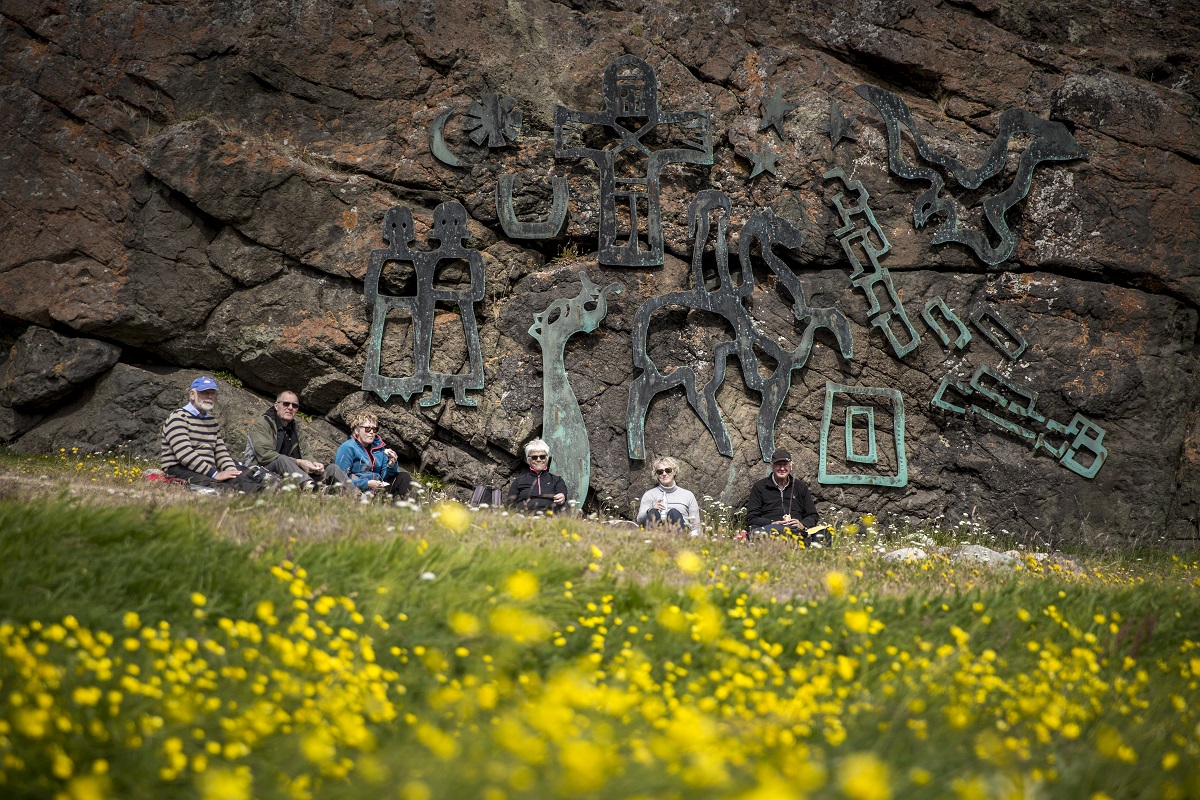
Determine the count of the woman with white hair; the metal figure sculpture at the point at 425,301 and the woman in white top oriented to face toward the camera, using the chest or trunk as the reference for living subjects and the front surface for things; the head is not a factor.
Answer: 3

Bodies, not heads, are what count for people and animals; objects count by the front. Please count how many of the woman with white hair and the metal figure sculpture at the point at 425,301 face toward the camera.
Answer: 2

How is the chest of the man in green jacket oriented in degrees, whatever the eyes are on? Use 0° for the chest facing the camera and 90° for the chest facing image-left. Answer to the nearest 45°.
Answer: approximately 315°

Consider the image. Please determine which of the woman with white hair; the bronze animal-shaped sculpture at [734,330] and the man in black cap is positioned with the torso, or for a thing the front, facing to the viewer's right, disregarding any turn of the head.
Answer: the bronze animal-shaped sculpture

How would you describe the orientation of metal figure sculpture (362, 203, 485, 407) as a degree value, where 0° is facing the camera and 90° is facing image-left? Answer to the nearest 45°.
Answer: approximately 0°

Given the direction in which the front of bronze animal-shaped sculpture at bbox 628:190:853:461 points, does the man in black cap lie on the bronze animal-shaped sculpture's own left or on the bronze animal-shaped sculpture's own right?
on the bronze animal-shaped sculpture's own right

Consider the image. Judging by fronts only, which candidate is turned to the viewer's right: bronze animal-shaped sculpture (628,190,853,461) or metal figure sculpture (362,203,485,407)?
the bronze animal-shaped sculpture

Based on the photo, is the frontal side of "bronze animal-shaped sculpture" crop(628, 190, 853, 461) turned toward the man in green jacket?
no

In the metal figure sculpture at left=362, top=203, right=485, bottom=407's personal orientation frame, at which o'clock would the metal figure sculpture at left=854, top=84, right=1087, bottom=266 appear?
the metal figure sculpture at left=854, top=84, right=1087, bottom=266 is roughly at 9 o'clock from the metal figure sculpture at left=362, top=203, right=485, bottom=407.

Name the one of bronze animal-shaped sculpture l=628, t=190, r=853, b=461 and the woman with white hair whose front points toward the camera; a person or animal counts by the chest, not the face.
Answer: the woman with white hair

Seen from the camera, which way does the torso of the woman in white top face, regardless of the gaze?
toward the camera

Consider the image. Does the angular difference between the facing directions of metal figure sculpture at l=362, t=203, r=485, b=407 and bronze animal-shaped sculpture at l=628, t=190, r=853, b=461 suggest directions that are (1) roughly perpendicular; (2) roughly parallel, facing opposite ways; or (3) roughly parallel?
roughly perpendicular

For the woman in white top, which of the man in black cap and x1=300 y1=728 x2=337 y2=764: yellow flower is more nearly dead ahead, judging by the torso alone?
the yellow flower

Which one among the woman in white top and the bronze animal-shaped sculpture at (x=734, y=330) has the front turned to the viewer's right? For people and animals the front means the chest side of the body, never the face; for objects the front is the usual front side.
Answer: the bronze animal-shaped sculpture
